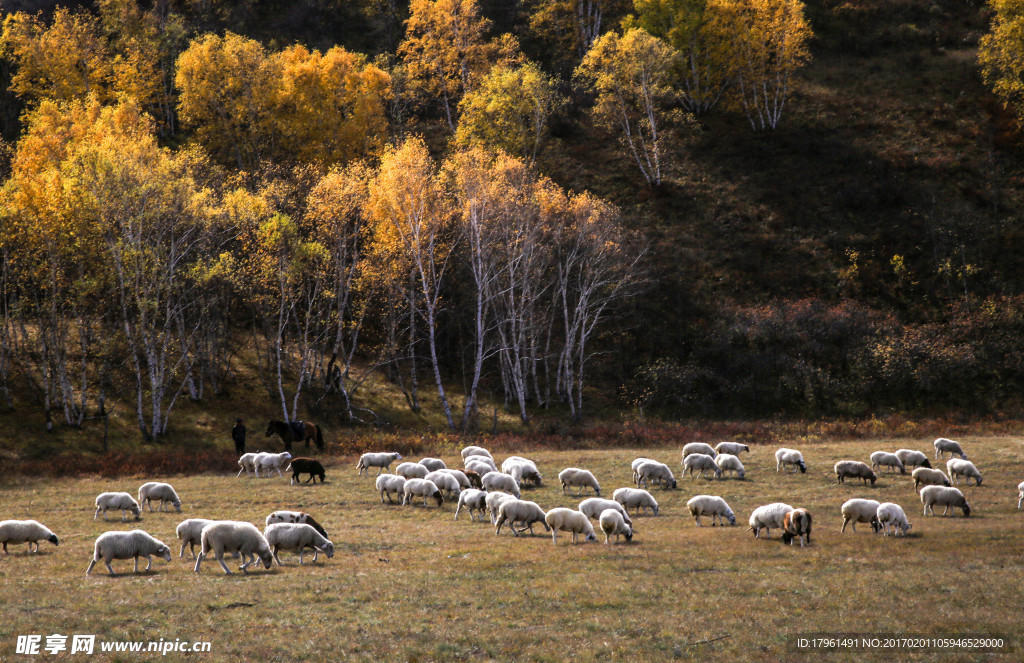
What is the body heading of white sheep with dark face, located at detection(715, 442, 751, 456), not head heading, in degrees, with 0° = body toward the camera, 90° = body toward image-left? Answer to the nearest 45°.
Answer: approximately 270°

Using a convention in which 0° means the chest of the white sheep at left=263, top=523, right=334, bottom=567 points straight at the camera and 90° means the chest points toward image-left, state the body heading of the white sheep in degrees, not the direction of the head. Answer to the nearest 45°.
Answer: approximately 270°

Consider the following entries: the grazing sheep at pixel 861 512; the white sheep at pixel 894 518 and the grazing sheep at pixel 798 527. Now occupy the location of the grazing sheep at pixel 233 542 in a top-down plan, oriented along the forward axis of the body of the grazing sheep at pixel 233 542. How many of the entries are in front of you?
3

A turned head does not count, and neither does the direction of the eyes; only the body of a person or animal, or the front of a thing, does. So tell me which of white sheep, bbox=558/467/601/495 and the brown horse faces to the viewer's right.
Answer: the white sheep

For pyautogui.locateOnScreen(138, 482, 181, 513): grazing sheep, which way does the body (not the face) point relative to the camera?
to the viewer's right

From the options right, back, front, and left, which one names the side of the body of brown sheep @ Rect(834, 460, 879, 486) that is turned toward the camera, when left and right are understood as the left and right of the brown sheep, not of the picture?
right

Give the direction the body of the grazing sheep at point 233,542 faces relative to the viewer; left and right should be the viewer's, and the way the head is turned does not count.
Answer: facing to the right of the viewer

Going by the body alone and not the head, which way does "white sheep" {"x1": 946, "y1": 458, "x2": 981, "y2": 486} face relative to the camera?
to the viewer's right

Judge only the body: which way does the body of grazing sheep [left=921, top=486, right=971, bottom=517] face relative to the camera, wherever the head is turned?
to the viewer's right
